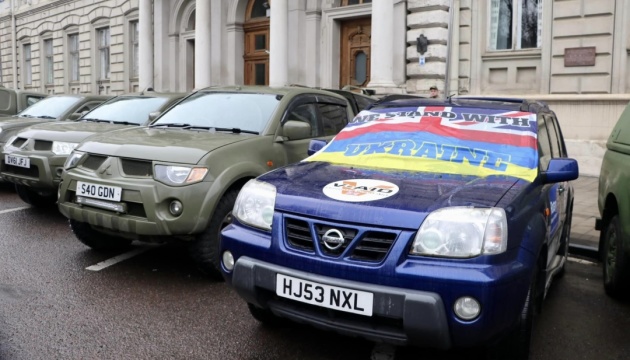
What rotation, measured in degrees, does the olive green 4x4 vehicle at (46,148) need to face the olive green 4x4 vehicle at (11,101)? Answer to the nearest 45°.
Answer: approximately 135° to its right

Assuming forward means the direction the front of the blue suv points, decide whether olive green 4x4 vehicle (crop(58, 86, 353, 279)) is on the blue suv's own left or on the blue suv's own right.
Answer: on the blue suv's own right

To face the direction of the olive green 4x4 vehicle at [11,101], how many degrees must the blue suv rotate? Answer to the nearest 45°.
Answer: approximately 90° to its right

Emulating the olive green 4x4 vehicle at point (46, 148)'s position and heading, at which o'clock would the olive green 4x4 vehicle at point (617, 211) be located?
the olive green 4x4 vehicle at point (617, 211) is roughly at 9 o'clock from the olive green 4x4 vehicle at point (46, 148).

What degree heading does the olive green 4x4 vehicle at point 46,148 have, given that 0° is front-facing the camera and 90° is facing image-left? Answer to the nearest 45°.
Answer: approximately 45°

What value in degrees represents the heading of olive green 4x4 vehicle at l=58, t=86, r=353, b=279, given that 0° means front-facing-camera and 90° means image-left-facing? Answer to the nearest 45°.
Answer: approximately 45°

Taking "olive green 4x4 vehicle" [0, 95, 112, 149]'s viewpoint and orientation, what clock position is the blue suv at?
The blue suv is roughly at 10 o'clock from the olive green 4x4 vehicle.

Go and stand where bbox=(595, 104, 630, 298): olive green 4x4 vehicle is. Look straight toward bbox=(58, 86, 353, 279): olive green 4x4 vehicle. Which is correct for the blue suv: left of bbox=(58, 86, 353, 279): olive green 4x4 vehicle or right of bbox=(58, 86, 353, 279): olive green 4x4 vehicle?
left

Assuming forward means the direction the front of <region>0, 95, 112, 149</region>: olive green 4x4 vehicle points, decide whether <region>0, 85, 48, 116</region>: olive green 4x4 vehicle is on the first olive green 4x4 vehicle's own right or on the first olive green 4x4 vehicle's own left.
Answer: on the first olive green 4x4 vehicle's own right
